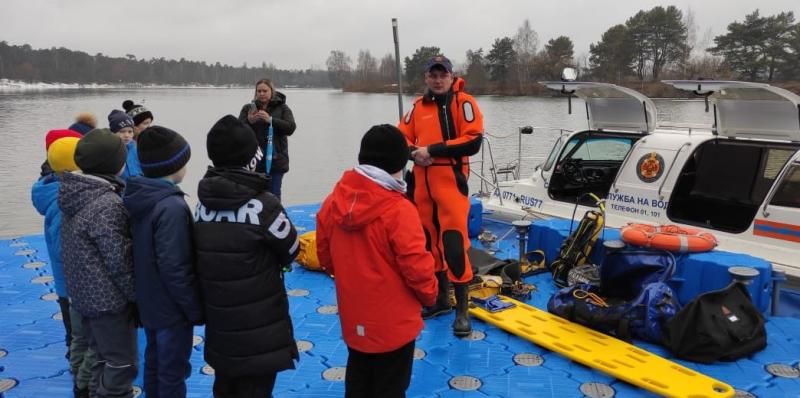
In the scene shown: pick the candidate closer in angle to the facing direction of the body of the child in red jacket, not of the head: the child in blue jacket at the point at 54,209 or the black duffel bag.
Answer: the black duffel bag

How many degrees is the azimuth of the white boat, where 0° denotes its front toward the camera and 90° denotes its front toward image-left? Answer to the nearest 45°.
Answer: approximately 135°

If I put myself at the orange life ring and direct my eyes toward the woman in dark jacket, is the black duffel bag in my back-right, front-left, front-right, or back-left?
back-left

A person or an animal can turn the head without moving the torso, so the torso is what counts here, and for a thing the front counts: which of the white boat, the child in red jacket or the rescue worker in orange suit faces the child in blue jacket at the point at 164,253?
the rescue worker in orange suit

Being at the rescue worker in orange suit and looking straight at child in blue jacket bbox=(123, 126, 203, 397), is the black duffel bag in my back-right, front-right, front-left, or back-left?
back-left

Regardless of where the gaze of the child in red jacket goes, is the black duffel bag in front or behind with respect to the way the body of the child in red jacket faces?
in front

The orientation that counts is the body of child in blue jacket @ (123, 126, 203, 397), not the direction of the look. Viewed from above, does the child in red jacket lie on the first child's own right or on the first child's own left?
on the first child's own right

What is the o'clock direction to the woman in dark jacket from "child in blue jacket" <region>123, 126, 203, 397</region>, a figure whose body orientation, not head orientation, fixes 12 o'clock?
The woman in dark jacket is roughly at 11 o'clock from the child in blue jacket.

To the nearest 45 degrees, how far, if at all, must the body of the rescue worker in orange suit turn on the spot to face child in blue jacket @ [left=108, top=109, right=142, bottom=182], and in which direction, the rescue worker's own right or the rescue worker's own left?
approximately 45° to the rescue worker's own right

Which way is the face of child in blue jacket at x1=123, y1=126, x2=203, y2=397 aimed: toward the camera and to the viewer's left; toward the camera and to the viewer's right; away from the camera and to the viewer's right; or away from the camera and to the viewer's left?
away from the camera and to the viewer's right

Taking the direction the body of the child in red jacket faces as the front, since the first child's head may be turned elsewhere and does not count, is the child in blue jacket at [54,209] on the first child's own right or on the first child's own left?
on the first child's own left

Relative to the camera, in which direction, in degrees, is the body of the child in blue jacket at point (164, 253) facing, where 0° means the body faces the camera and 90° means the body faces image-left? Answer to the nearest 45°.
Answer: approximately 225°

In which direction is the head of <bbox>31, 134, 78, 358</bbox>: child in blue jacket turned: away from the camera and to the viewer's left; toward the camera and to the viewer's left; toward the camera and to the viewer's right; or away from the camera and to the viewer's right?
away from the camera and to the viewer's right

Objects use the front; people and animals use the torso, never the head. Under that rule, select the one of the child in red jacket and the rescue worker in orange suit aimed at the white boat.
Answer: the child in red jacket

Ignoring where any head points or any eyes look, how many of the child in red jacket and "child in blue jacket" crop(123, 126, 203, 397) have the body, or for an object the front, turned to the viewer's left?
0
